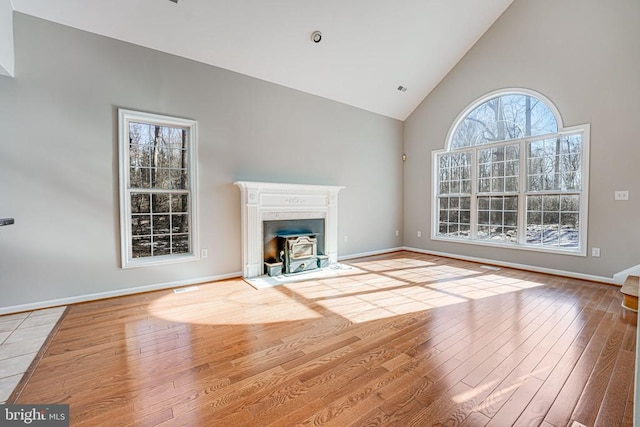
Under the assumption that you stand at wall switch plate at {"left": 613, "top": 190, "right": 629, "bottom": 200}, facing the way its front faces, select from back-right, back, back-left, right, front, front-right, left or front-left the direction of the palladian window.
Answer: right

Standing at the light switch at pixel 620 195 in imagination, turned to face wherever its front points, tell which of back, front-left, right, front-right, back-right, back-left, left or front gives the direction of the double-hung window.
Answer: front-right

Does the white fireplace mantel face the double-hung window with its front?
no

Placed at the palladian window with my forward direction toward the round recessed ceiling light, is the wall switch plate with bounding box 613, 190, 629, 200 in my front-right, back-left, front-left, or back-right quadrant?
back-left

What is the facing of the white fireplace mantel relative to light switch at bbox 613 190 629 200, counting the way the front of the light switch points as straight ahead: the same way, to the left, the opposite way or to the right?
to the left

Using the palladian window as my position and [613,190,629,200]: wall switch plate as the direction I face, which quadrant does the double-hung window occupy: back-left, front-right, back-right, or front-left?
back-right

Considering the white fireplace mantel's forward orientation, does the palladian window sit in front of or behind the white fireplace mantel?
in front
